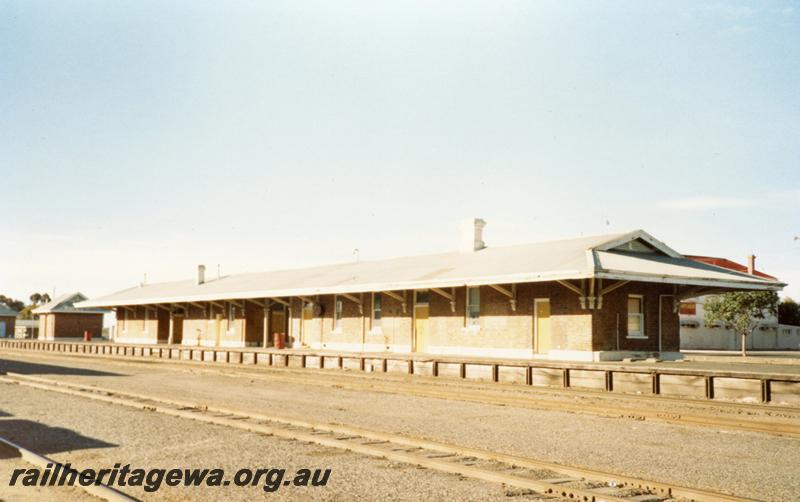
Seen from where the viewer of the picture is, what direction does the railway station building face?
facing the viewer and to the left of the viewer

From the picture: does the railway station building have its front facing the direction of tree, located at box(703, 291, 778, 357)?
no

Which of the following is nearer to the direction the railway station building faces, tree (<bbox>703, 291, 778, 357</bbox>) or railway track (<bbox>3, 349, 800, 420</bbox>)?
the railway track

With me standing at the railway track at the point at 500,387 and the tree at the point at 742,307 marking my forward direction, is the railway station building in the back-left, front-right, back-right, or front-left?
front-left

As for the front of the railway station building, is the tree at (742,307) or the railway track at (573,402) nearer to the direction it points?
the railway track
